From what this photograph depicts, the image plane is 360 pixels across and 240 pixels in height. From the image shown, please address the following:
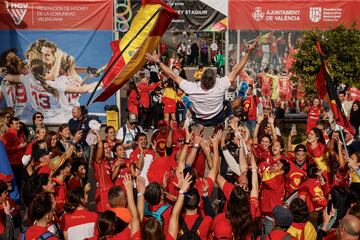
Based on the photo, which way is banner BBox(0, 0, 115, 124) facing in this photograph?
toward the camera

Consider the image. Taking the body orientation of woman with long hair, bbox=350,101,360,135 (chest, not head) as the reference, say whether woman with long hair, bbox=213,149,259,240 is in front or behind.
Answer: in front

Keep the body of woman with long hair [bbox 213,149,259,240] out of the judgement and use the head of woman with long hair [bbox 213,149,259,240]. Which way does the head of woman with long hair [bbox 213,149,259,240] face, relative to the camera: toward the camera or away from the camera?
away from the camera

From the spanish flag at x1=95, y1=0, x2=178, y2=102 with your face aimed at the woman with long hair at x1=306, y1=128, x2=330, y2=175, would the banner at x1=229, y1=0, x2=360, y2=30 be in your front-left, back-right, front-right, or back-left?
front-left

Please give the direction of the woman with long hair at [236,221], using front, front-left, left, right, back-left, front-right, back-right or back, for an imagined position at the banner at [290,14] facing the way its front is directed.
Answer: front

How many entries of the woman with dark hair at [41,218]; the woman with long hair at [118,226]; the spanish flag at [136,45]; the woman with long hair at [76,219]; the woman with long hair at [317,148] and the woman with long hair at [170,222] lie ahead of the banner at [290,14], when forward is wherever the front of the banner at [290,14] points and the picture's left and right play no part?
6

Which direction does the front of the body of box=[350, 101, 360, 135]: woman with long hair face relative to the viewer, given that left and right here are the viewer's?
facing the viewer and to the left of the viewer

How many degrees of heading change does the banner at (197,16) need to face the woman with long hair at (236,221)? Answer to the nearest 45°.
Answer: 0° — it already faces them

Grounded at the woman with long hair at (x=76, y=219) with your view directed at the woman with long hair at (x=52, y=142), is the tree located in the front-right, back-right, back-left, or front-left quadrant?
front-right

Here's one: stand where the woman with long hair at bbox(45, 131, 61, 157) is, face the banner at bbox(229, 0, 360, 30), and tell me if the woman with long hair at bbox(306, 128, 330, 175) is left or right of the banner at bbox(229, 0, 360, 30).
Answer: right

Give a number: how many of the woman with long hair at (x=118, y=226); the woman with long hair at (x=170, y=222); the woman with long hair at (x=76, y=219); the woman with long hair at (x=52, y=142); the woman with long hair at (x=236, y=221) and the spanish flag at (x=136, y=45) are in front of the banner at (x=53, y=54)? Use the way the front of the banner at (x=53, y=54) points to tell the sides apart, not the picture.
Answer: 6

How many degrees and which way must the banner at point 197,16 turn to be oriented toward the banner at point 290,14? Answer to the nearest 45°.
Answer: approximately 90° to its left

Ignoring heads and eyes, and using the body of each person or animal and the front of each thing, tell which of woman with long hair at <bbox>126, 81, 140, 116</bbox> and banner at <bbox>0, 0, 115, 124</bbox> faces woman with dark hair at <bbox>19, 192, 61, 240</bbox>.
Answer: the banner

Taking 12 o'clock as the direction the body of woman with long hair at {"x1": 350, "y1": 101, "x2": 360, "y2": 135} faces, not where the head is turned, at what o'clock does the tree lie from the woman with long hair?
The tree is roughly at 4 o'clock from the woman with long hair.
